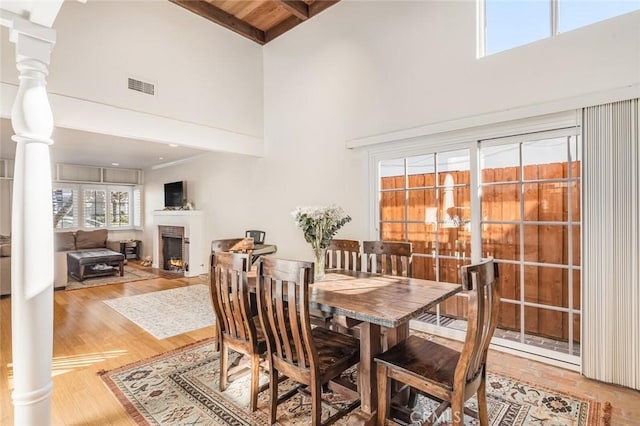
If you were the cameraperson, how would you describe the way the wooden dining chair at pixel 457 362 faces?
facing away from the viewer and to the left of the viewer

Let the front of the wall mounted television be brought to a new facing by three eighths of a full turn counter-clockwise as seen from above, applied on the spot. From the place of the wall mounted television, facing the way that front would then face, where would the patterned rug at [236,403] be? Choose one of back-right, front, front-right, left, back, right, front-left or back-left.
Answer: right

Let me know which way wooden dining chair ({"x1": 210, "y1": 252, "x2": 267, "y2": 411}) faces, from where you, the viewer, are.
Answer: facing away from the viewer and to the right of the viewer

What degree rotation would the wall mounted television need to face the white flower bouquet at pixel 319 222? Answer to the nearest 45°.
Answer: approximately 45° to its left

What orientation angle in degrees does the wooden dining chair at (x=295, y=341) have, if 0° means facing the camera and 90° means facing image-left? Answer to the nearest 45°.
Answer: approximately 225°

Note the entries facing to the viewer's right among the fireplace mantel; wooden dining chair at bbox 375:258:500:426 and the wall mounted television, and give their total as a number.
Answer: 0

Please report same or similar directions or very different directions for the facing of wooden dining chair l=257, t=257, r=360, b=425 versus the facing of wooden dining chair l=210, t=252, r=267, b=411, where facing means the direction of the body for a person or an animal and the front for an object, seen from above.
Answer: same or similar directions

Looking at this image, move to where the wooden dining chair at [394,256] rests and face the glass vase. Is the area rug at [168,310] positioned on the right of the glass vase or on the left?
right

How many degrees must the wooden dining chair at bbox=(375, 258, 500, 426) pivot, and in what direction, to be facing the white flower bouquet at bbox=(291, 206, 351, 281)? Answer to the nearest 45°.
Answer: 0° — it already faces it

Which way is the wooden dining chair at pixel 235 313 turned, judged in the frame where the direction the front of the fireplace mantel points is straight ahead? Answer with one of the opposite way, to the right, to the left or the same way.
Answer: the opposite way

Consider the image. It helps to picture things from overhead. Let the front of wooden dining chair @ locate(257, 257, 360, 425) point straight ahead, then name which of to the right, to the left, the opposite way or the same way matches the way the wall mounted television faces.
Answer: the opposite way

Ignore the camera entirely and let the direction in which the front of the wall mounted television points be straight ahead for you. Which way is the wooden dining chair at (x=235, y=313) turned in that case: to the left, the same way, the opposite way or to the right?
the opposite way

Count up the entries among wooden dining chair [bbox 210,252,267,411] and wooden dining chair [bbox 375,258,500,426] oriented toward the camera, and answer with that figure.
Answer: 0

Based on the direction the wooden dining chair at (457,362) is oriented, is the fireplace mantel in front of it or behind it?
in front

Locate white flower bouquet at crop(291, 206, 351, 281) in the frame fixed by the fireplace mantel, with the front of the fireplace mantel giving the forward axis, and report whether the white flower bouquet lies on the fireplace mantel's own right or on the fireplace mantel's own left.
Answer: on the fireplace mantel's own left

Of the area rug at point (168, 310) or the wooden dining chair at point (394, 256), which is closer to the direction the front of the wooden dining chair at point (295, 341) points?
the wooden dining chair

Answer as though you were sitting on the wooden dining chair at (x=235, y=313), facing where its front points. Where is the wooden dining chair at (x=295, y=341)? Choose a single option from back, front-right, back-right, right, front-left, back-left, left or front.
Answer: right

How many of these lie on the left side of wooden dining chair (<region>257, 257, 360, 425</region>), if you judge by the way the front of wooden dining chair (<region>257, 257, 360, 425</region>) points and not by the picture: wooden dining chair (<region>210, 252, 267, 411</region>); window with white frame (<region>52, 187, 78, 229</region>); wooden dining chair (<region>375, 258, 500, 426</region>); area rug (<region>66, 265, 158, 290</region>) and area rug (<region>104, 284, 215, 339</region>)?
4

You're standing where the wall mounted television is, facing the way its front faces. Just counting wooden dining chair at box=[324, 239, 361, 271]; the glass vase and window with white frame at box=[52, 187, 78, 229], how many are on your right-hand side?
1

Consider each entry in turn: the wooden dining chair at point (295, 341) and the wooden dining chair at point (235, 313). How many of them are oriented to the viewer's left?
0
